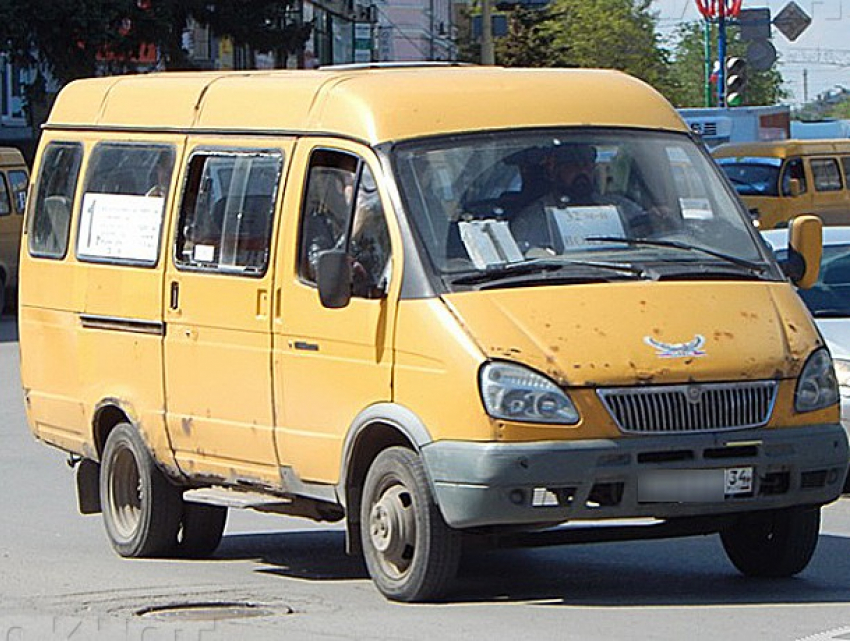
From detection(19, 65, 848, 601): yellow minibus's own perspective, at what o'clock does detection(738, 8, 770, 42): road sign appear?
The road sign is roughly at 8 o'clock from the yellow minibus.

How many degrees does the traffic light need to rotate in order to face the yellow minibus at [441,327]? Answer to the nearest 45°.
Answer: approximately 45° to its left

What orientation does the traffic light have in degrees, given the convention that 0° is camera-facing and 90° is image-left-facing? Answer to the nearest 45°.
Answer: approximately 45°

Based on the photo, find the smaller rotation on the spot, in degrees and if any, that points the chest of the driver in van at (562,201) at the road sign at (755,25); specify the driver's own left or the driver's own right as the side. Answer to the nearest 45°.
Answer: approximately 135° to the driver's own left
